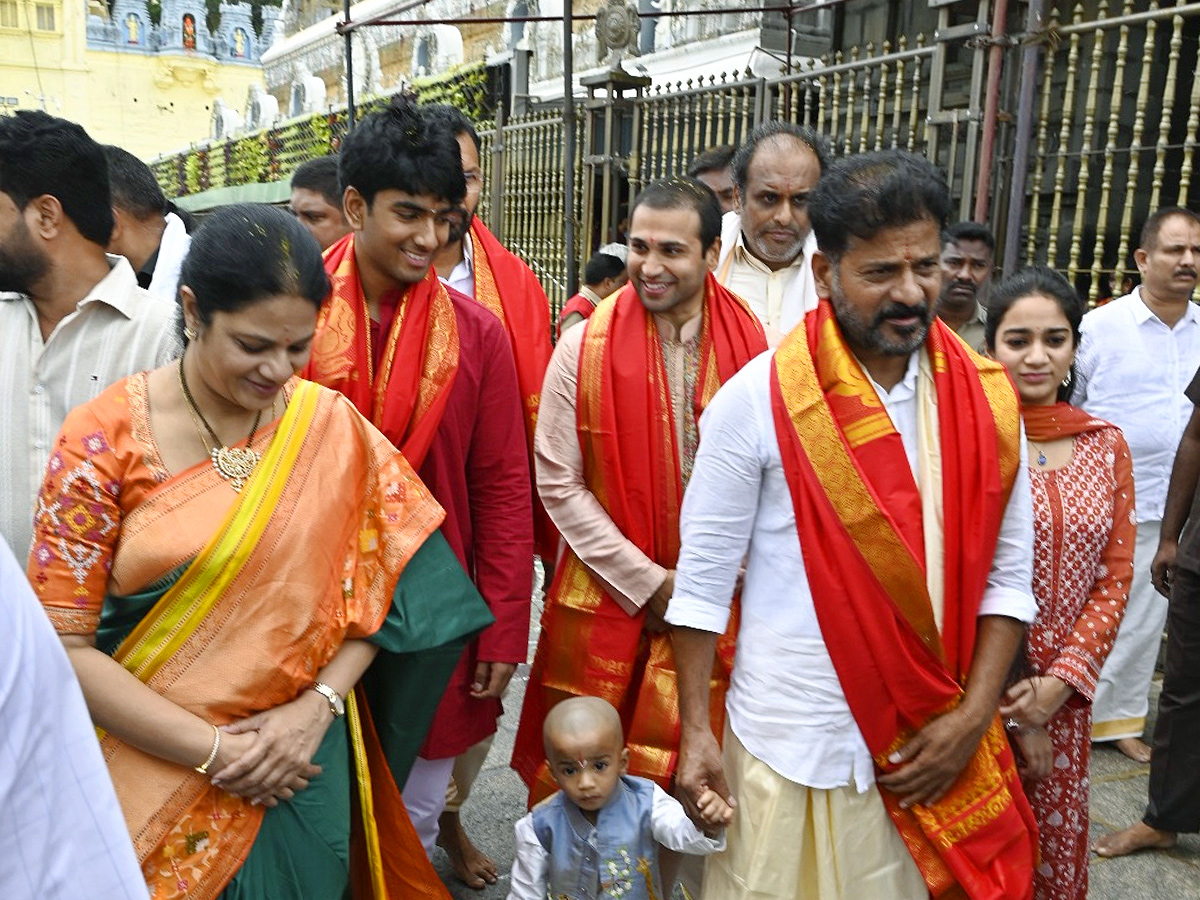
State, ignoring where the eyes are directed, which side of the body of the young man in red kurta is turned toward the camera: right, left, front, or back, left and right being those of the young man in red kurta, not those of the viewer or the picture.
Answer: front

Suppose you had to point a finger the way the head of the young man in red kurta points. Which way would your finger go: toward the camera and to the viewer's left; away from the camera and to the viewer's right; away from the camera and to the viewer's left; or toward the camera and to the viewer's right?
toward the camera and to the viewer's right

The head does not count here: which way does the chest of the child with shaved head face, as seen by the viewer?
toward the camera

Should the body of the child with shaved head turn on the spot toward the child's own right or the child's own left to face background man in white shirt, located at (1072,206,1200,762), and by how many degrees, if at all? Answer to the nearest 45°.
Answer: approximately 135° to the child's own left

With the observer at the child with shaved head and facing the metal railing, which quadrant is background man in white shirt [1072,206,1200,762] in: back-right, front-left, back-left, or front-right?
front-right

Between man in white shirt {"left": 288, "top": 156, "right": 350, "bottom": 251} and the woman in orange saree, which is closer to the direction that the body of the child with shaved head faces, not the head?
the woman in orange saree

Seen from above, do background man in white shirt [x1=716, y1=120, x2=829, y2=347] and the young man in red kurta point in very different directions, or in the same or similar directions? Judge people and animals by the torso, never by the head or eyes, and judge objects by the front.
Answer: same or similar directions

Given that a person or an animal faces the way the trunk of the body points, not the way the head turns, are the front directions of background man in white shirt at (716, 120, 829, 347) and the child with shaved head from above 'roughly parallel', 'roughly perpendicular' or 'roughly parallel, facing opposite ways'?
roughly parallel

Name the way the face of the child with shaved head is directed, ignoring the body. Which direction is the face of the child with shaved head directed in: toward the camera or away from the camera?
toward the camera

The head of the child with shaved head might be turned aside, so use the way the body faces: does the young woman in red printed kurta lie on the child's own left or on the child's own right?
on the child's own left

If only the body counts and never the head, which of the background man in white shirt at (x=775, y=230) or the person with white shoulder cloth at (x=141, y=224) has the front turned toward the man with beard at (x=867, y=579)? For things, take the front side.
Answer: the background man in white shirt at (x=775, y=230)
